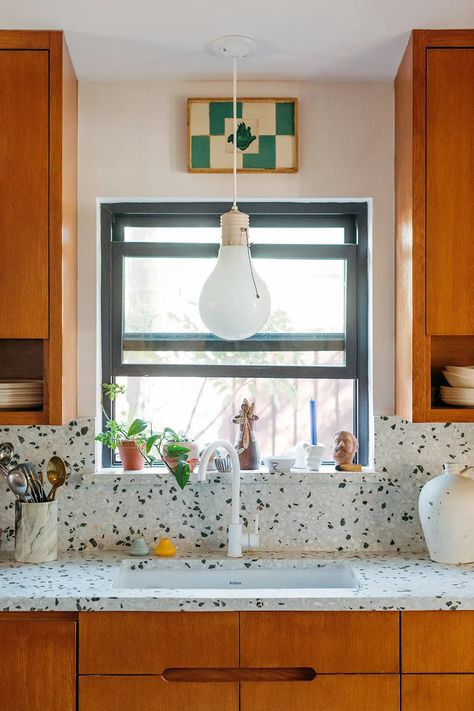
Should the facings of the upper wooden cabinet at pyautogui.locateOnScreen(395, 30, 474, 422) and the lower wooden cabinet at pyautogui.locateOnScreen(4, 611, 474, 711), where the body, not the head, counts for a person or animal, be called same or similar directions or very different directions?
same or similar directions

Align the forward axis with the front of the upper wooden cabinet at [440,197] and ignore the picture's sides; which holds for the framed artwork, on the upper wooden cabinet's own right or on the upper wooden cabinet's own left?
on the upper wooden cabinet's own right

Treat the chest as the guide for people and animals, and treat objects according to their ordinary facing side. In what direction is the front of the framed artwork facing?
toward the camera

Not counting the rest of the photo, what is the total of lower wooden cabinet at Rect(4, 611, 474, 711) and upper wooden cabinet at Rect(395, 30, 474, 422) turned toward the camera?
2

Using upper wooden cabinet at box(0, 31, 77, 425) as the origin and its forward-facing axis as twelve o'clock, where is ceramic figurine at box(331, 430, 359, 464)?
The ceramic figurine is roughly at 9 o'clock from the upper wooden cabinet.

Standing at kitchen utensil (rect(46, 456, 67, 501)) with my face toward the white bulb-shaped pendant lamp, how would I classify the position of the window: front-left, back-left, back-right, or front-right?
front-left

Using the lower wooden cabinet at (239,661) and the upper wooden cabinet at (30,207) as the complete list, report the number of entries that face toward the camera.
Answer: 2

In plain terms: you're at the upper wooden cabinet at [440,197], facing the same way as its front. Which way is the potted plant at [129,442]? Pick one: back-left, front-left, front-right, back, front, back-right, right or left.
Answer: right

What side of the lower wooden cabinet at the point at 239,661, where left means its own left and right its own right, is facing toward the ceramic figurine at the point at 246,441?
back

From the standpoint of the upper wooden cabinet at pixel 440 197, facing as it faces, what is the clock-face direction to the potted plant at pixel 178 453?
The potted plant is roughly at 3 o'clock from the upper wooden cabinet.

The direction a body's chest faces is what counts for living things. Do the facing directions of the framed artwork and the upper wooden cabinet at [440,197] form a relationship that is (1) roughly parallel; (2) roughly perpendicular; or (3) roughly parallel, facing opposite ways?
roughly parallel

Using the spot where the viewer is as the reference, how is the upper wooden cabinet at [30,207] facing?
facing the viewer
